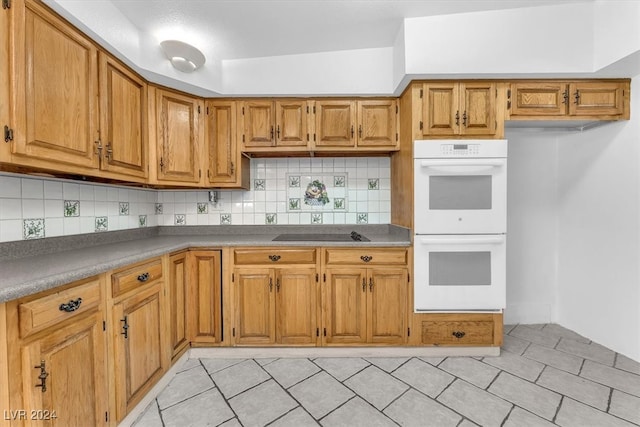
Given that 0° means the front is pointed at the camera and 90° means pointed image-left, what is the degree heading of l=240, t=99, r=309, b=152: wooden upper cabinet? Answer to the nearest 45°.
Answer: approximately 0°

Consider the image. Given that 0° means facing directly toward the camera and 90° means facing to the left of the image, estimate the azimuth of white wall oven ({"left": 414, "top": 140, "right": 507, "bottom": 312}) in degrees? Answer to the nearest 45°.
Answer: approximately 0°

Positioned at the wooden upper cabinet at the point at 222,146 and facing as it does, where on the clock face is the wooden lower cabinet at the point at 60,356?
The wooden lower cabinet is roughly at 1 o'clock from the wooden upper cabinet.

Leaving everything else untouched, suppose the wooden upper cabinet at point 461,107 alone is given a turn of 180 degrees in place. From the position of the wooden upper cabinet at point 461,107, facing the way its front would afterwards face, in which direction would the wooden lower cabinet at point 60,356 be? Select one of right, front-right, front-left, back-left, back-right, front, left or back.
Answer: back-left

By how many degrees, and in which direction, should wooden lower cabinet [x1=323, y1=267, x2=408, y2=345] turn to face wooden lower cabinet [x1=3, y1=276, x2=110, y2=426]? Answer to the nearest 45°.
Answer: approximately 45° to its right

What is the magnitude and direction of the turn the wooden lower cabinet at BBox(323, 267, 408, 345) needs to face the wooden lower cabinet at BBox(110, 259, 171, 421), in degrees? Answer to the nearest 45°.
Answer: approximately 45° to its right

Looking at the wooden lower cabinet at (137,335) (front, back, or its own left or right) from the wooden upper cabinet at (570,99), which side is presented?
front

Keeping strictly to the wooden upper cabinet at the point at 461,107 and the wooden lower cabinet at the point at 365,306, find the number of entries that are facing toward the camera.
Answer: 2
